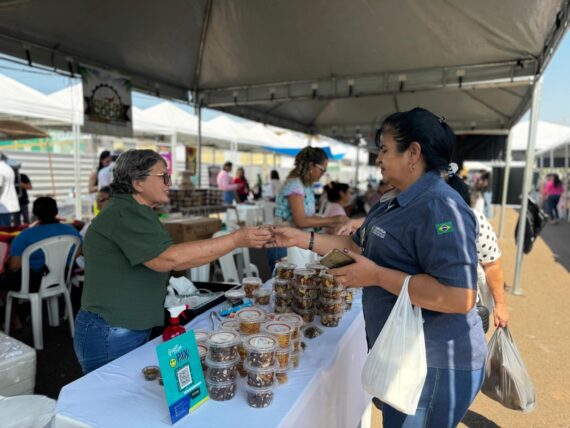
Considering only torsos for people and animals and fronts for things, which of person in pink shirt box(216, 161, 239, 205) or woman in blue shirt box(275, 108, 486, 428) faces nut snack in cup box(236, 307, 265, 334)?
the woman in blue shirt

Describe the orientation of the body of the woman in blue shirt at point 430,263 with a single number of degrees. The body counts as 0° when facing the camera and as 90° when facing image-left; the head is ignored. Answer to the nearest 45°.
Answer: approximately 90°

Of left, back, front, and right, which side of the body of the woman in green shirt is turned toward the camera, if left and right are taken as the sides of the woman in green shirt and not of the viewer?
right

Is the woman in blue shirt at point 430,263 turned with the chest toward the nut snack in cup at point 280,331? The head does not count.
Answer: yes

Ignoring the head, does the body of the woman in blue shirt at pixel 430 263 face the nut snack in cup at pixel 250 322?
yes

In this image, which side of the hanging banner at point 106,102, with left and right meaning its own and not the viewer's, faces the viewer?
front

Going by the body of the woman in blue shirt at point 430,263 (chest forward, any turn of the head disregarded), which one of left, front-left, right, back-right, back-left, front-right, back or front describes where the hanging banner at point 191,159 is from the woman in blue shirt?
front-right

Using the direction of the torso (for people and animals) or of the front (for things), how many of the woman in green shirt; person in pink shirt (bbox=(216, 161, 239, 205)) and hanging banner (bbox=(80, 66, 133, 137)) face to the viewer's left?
0

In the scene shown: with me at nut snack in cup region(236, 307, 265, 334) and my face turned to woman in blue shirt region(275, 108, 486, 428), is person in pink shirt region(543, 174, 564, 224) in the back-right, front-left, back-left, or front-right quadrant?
front-left

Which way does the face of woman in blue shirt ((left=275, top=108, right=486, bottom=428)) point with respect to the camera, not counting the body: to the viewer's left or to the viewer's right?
to the viewer's left

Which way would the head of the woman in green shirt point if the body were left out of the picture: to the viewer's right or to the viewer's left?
to the viewer's right
